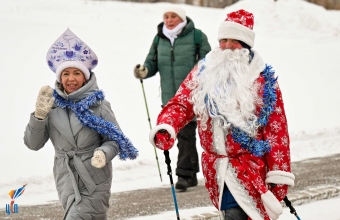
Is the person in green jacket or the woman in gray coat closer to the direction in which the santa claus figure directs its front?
the woman in gray coat

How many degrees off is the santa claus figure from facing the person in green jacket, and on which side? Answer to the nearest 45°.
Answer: approximately 135° to its right

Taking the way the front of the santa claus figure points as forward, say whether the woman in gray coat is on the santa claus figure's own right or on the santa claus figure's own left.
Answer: on the santa claus figure's own right

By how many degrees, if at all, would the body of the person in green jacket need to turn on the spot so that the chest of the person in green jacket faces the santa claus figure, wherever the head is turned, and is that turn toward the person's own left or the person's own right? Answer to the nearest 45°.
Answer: approximately 45° to the person's own left
